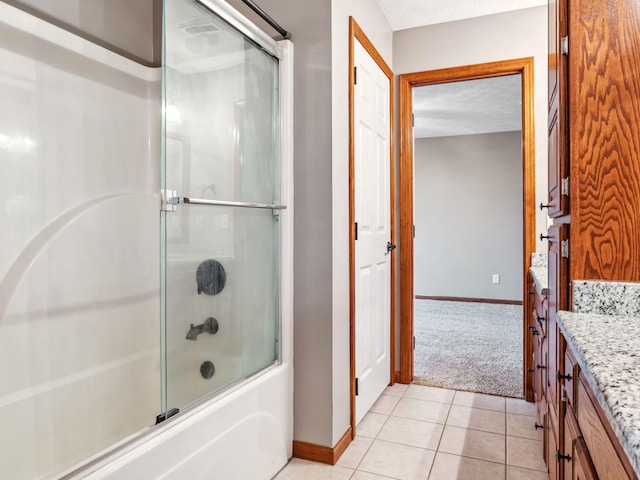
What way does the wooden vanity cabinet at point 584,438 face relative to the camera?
to the viewer's left

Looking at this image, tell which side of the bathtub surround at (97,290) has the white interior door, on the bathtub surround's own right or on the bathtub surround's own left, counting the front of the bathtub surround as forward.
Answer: on the bathtub surround's own left

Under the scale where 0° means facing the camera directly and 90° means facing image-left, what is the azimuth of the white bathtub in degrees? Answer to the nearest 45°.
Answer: approximately 315°

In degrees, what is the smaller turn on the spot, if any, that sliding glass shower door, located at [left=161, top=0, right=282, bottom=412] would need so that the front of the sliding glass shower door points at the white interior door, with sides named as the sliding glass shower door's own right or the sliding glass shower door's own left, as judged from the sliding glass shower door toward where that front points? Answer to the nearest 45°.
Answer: approximately 90° to the sliding glass shower door's own left

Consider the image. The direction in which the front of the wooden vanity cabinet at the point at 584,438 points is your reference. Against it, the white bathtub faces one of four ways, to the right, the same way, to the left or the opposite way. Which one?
the opposite way

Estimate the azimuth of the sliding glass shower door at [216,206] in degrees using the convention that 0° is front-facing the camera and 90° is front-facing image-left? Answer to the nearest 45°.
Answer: approximately 315°

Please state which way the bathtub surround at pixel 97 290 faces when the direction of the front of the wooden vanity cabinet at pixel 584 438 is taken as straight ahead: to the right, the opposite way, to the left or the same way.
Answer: the opposite way

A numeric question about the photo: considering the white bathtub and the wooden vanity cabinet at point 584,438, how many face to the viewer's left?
1

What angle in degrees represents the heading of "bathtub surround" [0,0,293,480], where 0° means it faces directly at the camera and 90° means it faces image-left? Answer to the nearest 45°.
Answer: approximately 315°
